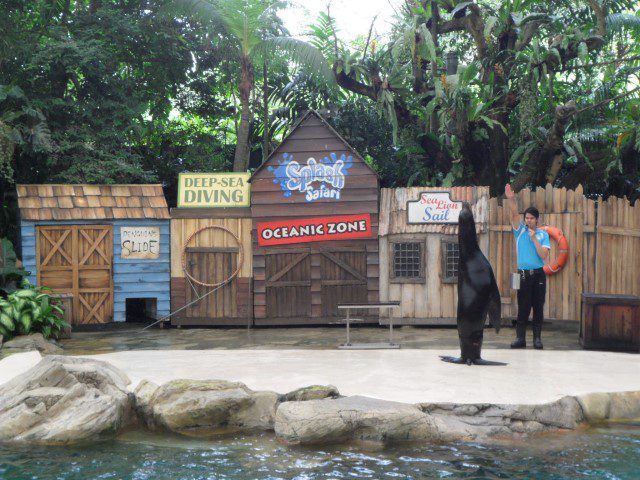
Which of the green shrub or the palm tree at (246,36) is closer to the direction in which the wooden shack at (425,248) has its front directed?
the green shrub

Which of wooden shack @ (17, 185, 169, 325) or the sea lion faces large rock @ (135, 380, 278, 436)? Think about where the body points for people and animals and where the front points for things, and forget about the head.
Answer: the wooden shack

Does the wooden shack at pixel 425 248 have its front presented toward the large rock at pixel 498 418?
yes

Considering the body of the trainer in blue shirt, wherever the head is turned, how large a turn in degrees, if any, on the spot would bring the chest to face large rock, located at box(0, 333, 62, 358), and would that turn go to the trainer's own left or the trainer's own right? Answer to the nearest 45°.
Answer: approximately 90° to the trainer's own right

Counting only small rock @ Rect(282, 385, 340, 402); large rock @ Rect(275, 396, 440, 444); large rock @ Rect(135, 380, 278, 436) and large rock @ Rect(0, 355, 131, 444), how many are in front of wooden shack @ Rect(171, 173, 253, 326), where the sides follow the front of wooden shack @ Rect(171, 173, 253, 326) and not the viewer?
4
